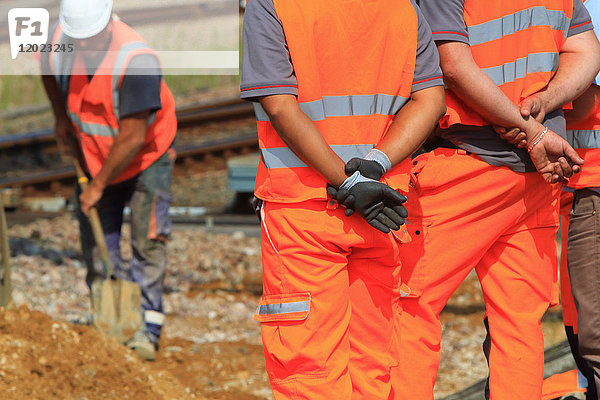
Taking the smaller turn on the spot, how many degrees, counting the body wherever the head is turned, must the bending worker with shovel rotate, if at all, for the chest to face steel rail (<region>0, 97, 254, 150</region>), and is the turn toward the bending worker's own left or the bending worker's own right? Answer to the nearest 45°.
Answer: approximately 135° to the bending worker's own right

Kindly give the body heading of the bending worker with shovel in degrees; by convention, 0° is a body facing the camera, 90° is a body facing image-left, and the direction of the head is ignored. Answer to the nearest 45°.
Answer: approximately 45°

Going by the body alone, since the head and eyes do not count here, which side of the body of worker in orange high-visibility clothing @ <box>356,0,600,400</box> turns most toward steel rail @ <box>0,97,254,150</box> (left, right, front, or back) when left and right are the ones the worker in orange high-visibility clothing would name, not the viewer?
front

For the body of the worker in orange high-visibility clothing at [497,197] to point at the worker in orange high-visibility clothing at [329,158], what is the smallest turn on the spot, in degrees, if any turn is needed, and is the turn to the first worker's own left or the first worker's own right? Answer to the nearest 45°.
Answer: approximately 90° to the first worker's own left

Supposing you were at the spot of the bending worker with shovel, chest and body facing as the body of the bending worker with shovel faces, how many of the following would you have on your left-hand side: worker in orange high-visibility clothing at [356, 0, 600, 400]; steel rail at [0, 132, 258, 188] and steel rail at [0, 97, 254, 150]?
1

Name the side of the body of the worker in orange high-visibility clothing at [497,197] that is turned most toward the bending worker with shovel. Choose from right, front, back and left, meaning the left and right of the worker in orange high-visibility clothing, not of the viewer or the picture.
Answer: front

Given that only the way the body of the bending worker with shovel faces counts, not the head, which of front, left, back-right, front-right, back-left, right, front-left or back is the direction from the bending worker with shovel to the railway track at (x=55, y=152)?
back-right

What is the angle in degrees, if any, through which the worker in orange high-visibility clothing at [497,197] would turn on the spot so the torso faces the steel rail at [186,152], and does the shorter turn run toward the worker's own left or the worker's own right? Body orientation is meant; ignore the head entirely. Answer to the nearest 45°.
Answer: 0° — they already face it

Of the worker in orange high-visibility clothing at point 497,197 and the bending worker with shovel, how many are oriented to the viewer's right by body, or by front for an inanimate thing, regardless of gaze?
0

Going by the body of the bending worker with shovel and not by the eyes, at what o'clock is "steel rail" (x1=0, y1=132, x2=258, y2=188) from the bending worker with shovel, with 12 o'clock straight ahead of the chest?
The steel rail is roughly at 5 o'clock from the bending worker with shovel.

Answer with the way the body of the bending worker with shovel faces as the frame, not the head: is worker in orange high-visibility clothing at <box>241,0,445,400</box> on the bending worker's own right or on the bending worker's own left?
on the bending worker's own left

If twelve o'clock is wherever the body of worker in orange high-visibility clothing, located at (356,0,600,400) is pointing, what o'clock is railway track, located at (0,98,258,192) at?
The railway track is roughly at 12 o'clock from the worker in orange high-visibility clothing.

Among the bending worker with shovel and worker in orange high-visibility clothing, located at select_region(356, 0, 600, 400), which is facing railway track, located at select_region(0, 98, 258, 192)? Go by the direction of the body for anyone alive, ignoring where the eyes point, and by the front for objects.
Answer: the worker in orange high-visibility clothing
